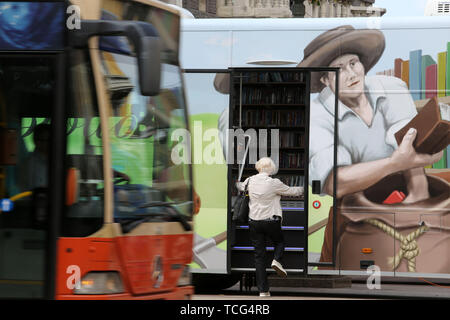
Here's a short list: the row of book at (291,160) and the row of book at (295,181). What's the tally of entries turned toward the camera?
2

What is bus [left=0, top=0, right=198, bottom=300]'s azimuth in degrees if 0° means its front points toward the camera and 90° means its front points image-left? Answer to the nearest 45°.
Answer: approximately 315°

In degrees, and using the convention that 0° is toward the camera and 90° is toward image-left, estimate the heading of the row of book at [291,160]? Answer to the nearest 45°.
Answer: approximately 0°

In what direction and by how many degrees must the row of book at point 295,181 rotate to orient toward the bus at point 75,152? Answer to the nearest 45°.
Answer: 0° — it already faces it
